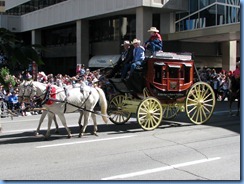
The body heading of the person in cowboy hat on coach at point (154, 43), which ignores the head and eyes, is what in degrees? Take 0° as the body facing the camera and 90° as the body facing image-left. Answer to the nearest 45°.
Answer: approximately 45°

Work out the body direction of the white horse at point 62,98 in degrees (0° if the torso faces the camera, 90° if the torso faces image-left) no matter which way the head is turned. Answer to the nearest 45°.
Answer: approximately 90°

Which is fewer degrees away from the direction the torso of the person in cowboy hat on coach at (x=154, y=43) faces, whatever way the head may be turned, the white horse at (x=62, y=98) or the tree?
the white horse

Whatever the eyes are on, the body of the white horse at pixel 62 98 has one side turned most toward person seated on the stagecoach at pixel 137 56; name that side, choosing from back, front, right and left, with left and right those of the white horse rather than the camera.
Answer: back

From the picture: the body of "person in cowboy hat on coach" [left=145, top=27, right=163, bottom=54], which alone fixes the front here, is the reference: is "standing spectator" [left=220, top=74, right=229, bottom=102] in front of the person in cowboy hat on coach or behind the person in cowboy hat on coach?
behind

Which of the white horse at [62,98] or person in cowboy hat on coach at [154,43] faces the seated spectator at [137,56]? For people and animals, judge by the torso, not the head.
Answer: the person in cowboy hat on coach

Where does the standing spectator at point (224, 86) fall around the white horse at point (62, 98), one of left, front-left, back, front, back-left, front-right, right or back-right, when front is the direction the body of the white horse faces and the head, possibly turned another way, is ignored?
back-right

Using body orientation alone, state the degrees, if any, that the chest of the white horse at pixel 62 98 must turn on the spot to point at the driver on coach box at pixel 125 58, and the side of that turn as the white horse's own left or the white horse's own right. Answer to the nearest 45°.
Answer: approximately 135° to the white horse's own right

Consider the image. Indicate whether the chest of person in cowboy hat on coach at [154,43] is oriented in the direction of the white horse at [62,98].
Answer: yes

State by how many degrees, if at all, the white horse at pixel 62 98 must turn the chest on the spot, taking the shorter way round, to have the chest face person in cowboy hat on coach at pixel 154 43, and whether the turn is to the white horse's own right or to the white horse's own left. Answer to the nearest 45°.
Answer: approximately 135° to the white horse's own right
